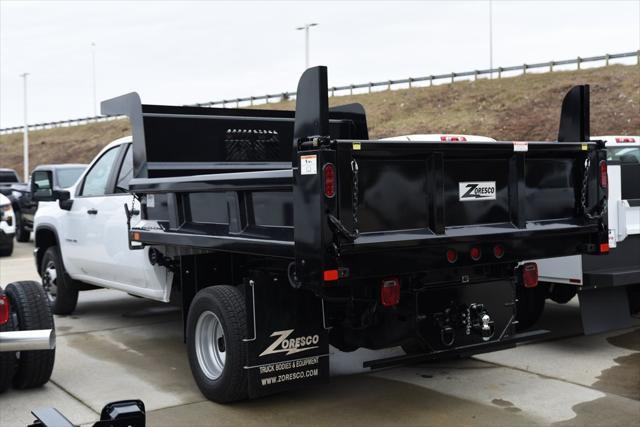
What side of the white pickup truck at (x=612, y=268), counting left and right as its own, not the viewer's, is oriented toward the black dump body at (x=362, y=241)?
left

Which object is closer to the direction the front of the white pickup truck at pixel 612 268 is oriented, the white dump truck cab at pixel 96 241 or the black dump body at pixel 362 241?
the white dump truck cab

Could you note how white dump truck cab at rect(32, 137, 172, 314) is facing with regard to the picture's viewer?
facing away from the viewer and to the left of the viewer

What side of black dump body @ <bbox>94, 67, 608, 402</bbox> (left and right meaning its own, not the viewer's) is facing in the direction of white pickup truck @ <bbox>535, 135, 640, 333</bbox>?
right

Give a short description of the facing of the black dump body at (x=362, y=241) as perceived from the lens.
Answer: facing away from the viewer and to the left of the viewer

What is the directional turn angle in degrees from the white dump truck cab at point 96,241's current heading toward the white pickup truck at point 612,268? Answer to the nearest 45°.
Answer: approximately 180°

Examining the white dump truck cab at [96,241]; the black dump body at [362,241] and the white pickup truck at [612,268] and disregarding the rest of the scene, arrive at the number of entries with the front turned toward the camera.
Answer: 0

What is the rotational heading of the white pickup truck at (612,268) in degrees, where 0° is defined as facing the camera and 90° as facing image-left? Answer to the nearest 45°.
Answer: approximately 135°
